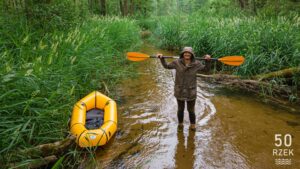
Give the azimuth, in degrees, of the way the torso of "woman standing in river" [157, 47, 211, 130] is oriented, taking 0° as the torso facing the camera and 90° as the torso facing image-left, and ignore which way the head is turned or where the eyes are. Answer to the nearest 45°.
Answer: approximately 0°

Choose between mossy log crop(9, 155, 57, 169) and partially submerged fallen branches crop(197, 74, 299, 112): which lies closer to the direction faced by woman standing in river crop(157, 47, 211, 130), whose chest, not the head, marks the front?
the mossy log

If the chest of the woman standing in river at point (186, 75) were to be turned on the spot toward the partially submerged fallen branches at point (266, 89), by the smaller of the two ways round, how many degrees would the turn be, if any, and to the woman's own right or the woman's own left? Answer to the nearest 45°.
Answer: approximately 135° to the woman's own left

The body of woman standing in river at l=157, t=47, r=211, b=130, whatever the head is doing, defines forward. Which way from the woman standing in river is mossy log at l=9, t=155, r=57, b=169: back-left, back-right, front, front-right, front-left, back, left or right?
front-right
